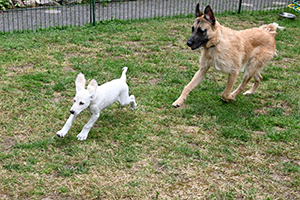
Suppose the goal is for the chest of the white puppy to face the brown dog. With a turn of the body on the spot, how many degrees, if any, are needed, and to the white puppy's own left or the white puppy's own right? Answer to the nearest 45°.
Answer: approximately 180°

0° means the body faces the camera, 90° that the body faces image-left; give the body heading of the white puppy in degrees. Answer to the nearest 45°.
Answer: approximately 45°

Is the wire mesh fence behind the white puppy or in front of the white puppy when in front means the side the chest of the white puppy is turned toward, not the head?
behind
